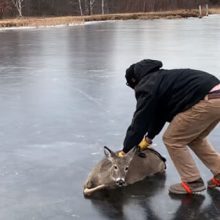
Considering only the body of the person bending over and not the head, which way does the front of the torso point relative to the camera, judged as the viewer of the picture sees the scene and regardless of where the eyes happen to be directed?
to the viewer's left
